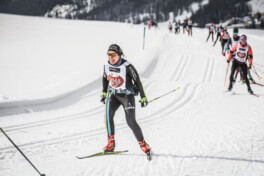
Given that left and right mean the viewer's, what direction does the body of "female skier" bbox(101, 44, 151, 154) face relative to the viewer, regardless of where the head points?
facing the viewer and to the left of the viewer
